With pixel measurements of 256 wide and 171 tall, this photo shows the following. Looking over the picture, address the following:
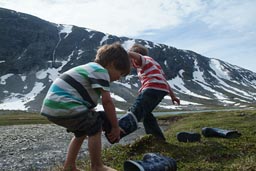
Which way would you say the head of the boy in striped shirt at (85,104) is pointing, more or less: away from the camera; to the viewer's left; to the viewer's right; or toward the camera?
to the viewer's right

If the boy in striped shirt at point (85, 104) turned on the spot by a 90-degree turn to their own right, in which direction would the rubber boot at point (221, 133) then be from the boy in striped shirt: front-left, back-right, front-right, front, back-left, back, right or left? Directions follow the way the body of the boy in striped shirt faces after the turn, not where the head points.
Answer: back-left

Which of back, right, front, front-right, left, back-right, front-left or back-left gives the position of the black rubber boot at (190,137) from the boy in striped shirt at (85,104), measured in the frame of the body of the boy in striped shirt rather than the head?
front-left

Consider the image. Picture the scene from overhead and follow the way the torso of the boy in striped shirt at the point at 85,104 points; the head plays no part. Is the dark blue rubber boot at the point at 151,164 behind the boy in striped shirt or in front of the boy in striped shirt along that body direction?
in front

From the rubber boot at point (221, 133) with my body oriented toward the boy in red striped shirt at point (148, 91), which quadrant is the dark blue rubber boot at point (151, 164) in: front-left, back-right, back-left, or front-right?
front-left

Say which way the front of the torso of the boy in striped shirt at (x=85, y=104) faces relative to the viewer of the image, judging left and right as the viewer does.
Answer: facing to the right of the viewer

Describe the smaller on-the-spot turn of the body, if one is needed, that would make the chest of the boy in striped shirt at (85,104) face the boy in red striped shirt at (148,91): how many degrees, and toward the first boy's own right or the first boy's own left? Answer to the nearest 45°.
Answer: approximately 45° to the first boy's own left
